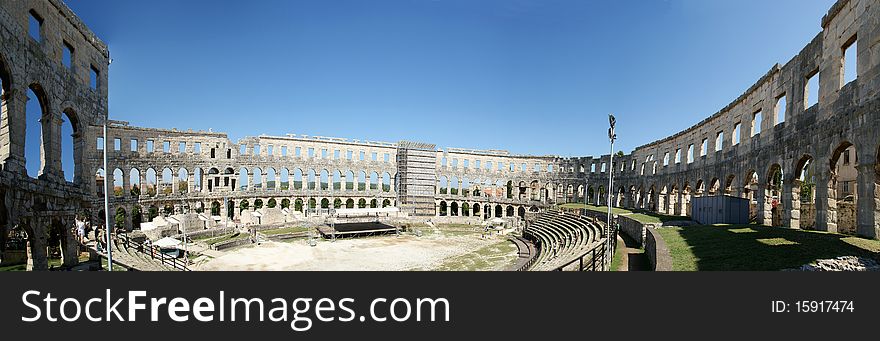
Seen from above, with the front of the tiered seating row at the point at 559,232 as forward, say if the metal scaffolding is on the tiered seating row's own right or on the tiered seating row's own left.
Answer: on the tiered seating row's own right

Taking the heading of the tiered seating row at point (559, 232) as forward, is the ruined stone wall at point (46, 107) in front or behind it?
in front

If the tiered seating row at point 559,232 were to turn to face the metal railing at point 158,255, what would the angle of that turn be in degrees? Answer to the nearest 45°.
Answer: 0° — it already faces it
